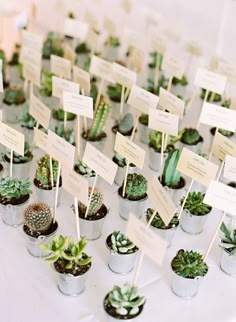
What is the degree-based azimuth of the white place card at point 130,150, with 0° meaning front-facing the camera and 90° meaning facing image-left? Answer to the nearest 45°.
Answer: approximately 45°

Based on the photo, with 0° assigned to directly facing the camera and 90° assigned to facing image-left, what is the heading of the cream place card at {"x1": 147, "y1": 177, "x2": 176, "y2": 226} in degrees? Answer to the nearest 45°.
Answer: approximately 45°

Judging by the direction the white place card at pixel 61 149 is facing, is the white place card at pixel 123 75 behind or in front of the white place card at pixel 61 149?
behind

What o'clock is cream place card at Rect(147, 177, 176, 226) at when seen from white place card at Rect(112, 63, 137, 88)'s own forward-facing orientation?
cream place card at Rect(147, 177, 176, 226) is roughly at 10 o'clock from white place card at Rect(112, 63, 137, 88).

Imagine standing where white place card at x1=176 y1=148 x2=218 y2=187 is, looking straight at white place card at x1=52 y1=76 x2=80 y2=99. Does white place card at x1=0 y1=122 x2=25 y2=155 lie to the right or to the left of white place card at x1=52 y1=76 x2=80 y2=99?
left

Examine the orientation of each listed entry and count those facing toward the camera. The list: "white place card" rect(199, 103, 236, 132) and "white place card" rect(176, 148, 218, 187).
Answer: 2
